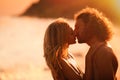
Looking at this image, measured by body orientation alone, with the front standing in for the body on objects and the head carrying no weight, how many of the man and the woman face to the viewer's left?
1

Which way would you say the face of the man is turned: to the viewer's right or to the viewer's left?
to the viewer's left

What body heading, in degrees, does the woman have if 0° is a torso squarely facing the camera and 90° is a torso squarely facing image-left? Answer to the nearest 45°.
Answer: approximately 270°

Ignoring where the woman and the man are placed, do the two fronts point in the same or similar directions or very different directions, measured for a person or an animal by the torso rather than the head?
very different directions

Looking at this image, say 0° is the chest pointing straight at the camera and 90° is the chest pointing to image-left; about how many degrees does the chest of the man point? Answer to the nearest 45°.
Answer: approximately 90°

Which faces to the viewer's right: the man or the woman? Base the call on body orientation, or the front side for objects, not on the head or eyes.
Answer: the woman

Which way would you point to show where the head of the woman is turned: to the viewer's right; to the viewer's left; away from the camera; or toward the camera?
to the viewer's right
